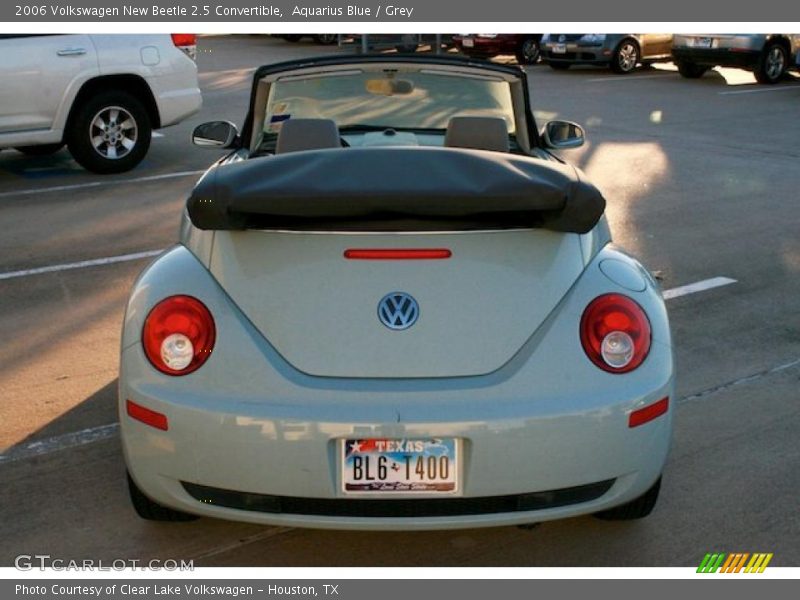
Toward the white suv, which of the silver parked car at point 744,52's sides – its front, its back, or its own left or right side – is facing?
back

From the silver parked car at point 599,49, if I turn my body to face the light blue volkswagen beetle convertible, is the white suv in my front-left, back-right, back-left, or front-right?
front-right

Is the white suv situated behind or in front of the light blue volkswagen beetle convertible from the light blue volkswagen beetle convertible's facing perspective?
in front

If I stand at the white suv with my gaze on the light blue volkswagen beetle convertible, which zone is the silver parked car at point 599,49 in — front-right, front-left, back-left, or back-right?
back-left

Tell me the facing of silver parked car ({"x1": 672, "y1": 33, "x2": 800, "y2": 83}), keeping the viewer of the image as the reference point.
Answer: facing away from the viewer and to the right of the viewer

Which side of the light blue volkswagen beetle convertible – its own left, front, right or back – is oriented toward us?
back

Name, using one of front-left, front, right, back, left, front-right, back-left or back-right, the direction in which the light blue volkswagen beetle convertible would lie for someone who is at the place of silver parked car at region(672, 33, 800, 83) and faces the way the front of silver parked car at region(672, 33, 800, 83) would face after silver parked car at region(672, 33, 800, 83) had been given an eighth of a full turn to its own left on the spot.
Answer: back

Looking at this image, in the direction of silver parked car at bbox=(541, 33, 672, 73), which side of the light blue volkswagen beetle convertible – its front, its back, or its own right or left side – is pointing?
front
